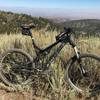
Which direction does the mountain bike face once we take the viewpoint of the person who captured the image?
facing to the right of the viewer
